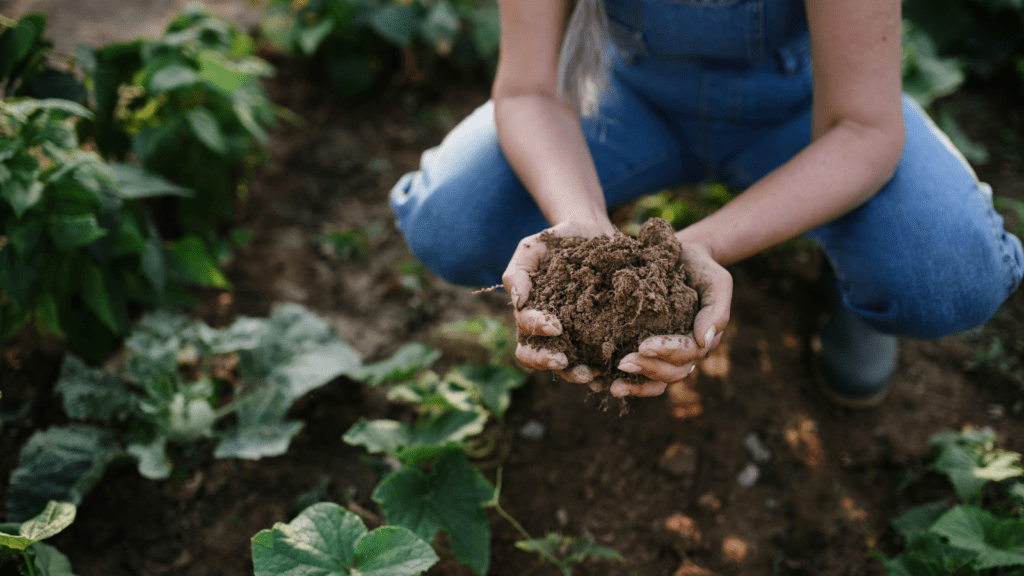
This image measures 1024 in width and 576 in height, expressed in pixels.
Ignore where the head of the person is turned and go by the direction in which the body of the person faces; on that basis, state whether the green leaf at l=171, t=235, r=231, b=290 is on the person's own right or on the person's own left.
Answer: on the person's own right

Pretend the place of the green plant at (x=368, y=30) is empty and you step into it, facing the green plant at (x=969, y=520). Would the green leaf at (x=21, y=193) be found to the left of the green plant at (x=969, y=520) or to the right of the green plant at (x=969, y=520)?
right

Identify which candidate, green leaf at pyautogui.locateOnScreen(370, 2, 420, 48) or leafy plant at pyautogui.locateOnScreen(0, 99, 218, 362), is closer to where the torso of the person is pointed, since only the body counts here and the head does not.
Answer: the leafy plant

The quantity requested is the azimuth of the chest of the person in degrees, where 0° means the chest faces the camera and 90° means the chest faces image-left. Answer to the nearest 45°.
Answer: approximately 0°

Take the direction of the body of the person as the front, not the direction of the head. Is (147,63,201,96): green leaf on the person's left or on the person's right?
on the person's right

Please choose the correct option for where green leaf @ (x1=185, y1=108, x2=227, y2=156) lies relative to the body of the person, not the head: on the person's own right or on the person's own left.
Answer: on the person's own right

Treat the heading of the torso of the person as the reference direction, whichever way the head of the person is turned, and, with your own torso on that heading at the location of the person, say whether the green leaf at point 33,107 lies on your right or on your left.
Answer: on your right
